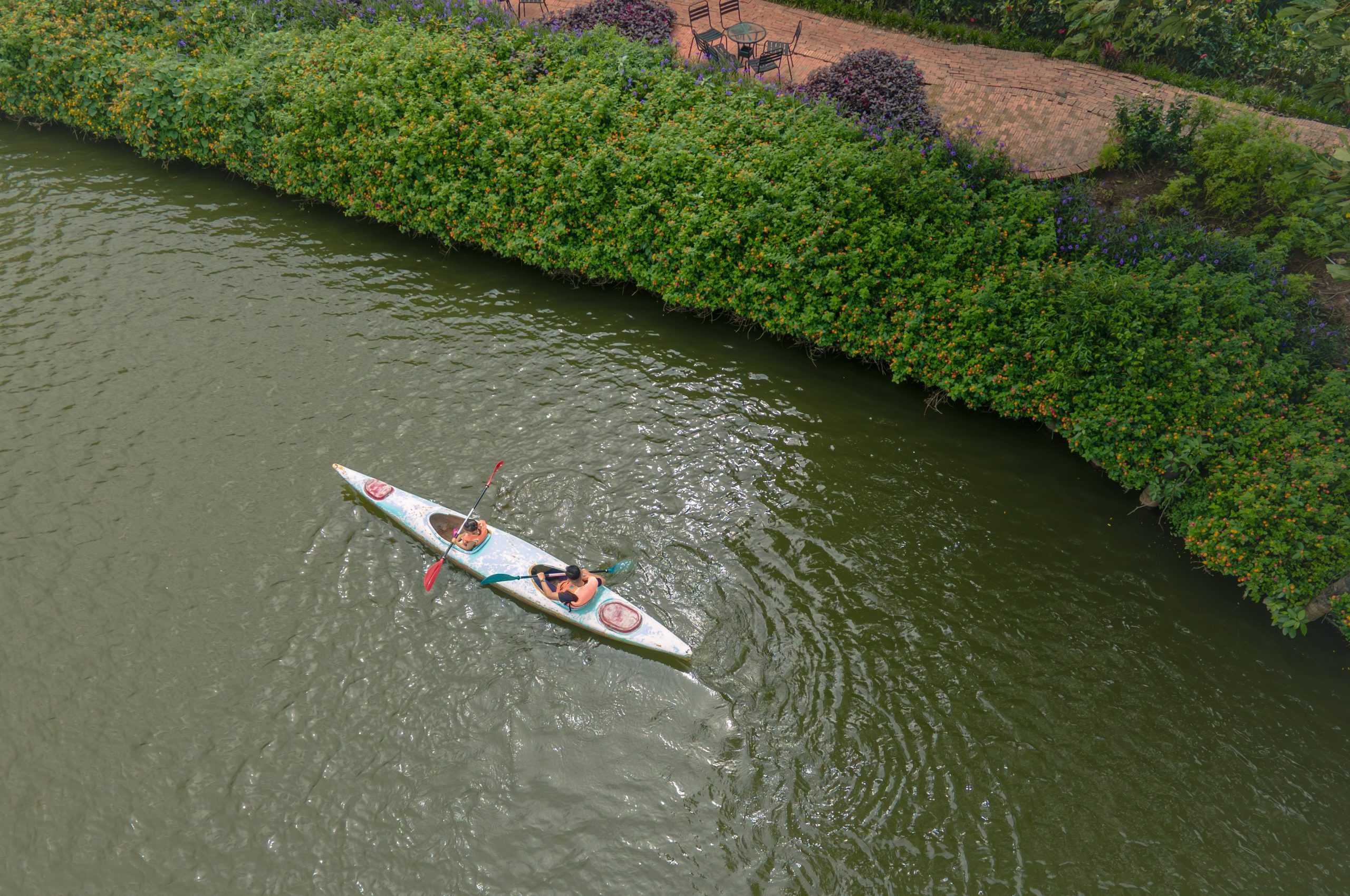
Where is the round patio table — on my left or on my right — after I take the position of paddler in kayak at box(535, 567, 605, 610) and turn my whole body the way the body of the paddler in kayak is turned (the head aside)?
on my right

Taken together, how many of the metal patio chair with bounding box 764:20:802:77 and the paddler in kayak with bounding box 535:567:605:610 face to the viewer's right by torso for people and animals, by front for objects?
0

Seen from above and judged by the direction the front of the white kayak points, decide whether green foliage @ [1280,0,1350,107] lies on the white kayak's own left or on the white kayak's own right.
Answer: on the white kayak's own right

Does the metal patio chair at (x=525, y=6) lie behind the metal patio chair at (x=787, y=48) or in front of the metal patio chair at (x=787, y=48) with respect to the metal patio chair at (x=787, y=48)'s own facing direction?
in front

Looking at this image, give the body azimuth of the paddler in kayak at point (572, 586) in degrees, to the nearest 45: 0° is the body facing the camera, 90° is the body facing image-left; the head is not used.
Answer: approximately 135°

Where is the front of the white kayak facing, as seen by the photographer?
facing away from the viewer and to the left of the viewer

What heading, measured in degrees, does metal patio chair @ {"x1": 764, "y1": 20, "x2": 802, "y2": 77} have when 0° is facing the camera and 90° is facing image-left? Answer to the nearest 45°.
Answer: approximately 90°

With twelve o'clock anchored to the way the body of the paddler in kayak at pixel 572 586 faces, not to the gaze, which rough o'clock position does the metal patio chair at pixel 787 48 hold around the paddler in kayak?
The metal patio chair is roughly at 2 o'clock from the paddler in kayak.

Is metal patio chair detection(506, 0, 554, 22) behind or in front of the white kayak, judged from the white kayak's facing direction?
in front

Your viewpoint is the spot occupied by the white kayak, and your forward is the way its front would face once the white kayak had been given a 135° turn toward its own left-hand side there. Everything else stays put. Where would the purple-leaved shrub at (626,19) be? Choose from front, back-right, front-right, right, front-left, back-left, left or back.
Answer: back

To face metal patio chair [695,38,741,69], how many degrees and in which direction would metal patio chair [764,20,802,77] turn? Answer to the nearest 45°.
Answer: approximately 45° to its left

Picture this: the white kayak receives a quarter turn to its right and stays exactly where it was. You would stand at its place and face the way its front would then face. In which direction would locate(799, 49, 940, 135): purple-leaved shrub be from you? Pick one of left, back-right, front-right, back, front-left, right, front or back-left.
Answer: front

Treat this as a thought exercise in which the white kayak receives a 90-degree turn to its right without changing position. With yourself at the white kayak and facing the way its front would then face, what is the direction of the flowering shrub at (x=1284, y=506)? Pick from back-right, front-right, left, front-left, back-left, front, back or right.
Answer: front-right

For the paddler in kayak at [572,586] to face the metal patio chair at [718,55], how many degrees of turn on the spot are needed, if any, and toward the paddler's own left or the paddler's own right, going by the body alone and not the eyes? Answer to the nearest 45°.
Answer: approximately 45° to the paddler's own right

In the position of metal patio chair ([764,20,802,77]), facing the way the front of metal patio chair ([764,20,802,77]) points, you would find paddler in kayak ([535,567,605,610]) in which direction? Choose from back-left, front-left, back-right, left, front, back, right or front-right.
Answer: left
